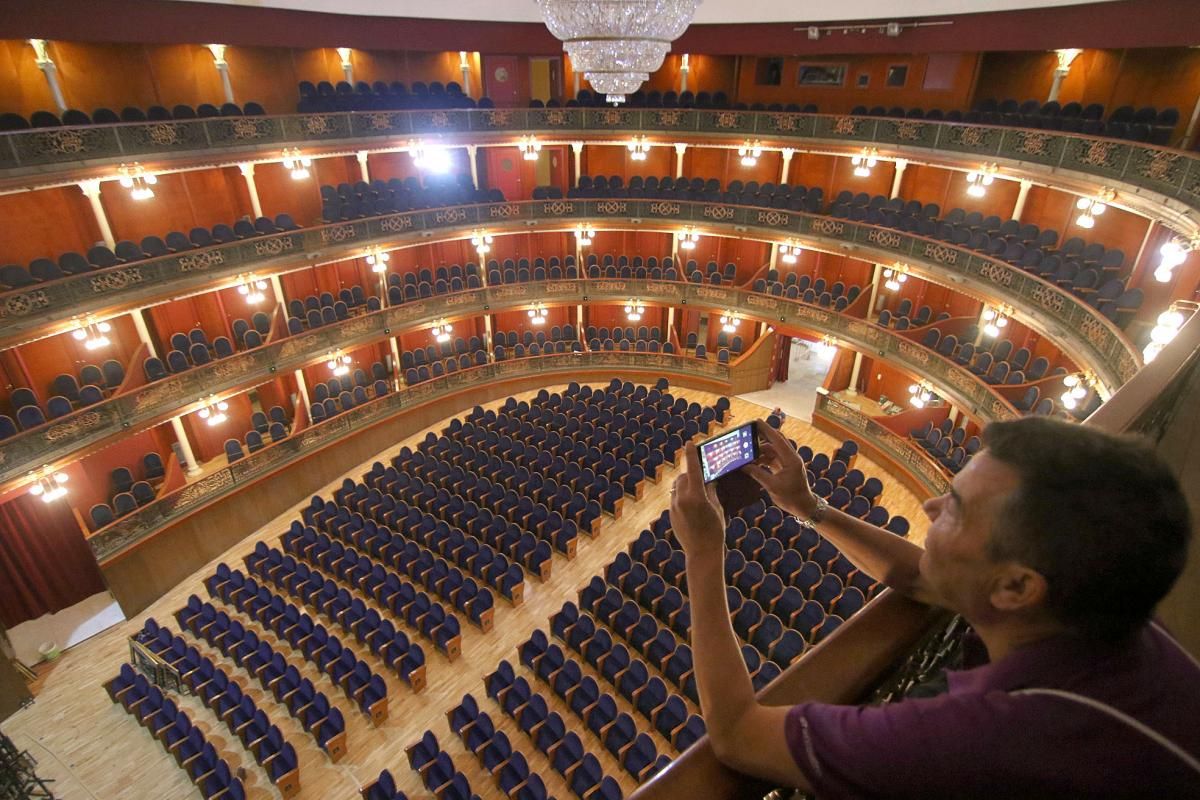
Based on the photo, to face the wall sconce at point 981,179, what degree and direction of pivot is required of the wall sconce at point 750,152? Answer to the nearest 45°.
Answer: approximately 45° to its left

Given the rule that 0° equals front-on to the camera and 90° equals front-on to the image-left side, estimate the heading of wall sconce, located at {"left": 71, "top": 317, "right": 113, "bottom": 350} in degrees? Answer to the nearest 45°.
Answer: approximately 315°

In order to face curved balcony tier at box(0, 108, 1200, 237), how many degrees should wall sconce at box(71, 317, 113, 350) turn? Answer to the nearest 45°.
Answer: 0° — it already faces it

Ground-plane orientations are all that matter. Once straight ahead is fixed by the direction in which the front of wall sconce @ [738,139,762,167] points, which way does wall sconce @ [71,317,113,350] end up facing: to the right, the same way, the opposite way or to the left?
to the left

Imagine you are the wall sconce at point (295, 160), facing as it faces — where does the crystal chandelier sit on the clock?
The crystal chandelier is roughly at 1 o'clock from the wall sconce.

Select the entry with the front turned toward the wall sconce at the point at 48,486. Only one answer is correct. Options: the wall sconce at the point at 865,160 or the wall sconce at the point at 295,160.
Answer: the wall sconce at the point at 865,160

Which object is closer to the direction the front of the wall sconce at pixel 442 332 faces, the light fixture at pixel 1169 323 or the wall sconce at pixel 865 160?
the light fixture

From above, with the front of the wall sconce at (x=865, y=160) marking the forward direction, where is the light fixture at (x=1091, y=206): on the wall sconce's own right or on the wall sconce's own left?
on the wall sconce's own left

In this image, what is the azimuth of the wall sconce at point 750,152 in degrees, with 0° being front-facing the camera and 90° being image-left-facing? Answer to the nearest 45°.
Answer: approximately 0°

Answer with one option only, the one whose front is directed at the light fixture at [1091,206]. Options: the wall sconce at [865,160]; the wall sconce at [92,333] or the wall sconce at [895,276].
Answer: the wall sconce at [92,333]
